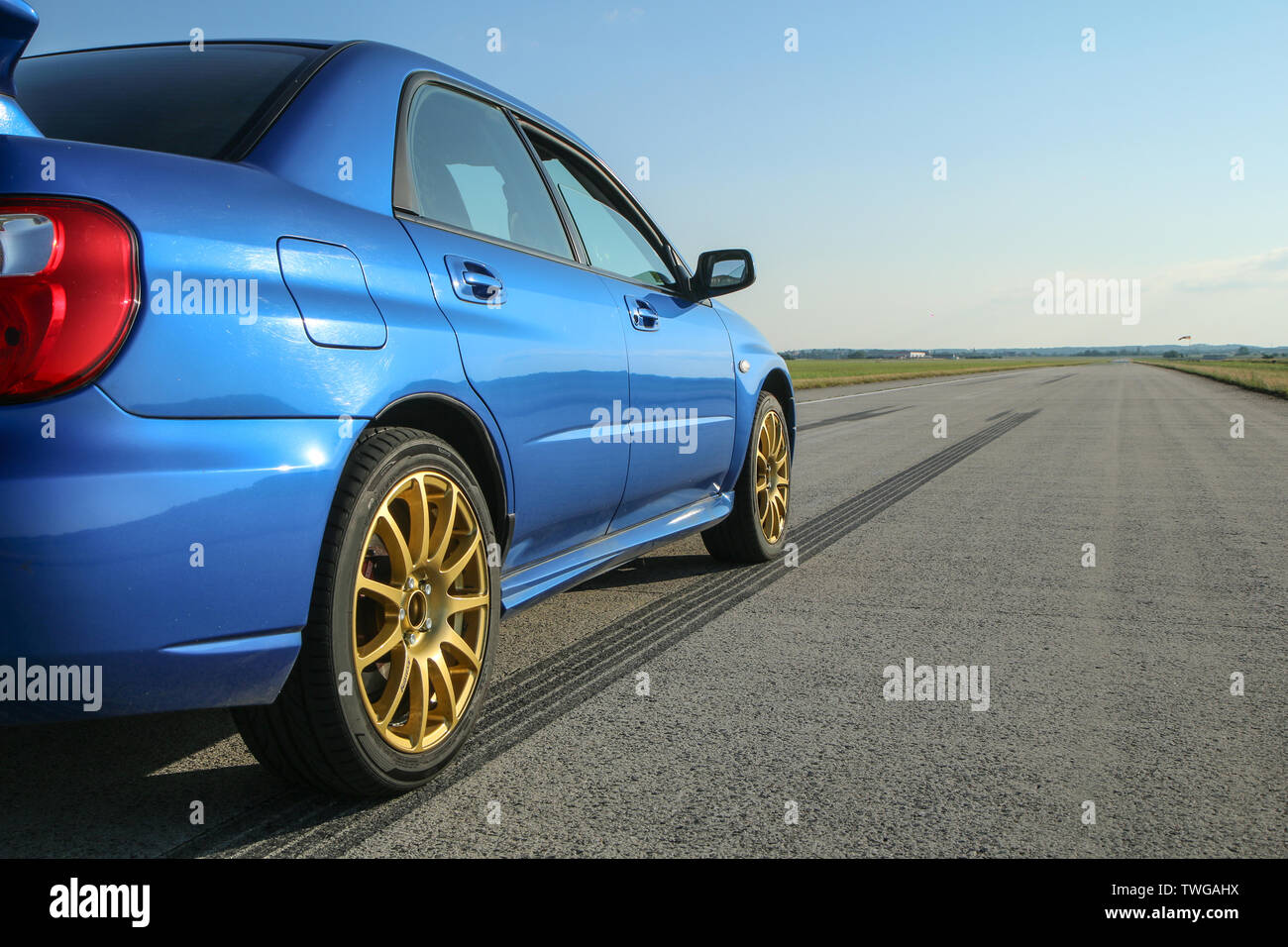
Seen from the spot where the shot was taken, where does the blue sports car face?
facing away from the viewer and to the right of the viewer
